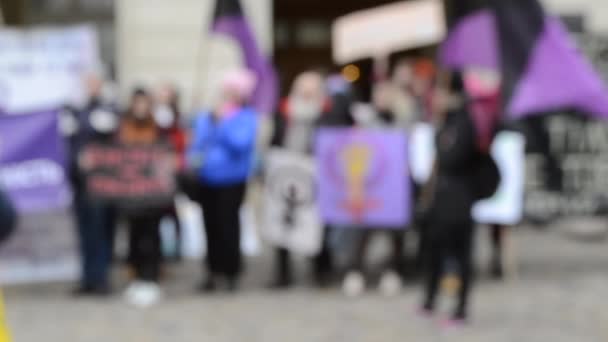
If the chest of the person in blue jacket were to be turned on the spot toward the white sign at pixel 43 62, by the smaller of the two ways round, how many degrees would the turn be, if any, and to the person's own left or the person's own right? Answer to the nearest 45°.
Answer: approximately 90° to the person's own right

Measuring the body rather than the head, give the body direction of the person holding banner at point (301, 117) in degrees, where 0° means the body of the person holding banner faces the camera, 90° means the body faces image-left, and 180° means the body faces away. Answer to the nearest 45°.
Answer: approximately 0°

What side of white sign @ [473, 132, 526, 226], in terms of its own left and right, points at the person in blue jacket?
right

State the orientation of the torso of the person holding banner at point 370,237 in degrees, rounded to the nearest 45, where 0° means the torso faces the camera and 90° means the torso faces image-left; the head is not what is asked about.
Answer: approximately 0°
